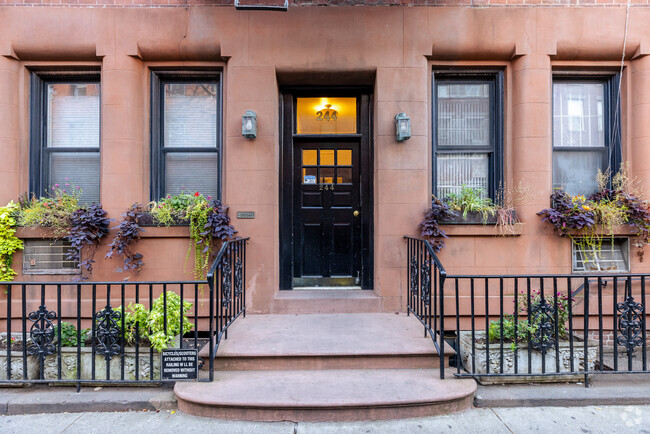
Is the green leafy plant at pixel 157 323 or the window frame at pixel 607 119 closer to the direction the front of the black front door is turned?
the green leafy plant

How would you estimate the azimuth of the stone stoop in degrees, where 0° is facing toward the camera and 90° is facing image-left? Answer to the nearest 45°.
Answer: approximately 0°

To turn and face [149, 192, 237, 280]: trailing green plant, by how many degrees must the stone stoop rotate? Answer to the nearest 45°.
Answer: approximately 135° to its right

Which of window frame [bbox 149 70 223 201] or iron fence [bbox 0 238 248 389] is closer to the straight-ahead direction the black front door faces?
the iron fence

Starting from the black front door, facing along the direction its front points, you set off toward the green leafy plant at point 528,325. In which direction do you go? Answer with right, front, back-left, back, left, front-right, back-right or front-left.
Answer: front-left

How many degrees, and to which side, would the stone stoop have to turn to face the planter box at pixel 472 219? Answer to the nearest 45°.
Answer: approximately 135° to its left

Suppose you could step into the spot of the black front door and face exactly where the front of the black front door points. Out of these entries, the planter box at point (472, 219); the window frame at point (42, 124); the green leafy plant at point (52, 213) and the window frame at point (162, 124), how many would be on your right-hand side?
3

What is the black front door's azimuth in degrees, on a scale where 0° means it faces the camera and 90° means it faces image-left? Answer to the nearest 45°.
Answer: approximately 0°

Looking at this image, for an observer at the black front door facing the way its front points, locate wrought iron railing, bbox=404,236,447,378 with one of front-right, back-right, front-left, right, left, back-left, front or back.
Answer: front-left

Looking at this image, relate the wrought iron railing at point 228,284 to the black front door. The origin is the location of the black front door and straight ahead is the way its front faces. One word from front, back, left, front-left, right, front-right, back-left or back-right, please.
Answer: front-right

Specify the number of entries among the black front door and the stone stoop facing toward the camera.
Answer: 2

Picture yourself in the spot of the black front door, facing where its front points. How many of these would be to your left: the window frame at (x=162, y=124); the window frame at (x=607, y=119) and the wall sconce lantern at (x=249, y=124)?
1
